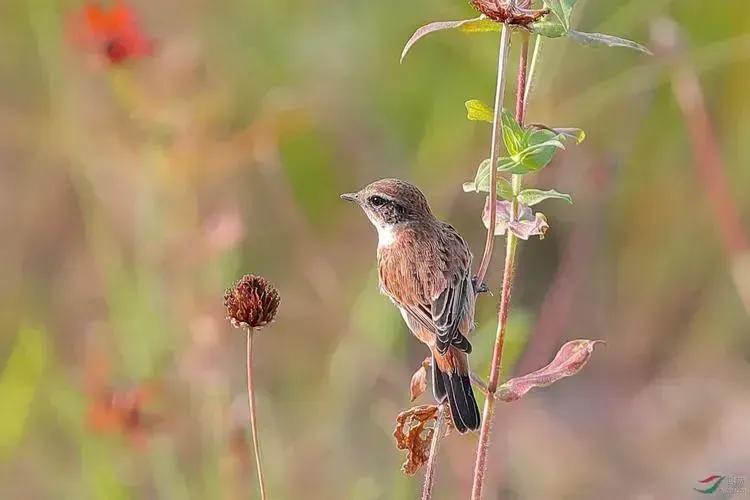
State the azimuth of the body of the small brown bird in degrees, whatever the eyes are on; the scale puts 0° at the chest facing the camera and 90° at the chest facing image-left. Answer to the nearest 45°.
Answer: approximately 135°

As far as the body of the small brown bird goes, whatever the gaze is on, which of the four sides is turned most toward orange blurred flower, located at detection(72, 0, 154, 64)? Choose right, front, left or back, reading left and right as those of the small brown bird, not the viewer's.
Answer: front

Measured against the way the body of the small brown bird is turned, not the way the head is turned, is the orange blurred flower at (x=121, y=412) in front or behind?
in front

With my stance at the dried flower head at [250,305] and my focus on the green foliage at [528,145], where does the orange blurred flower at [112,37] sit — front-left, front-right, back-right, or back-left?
back-left

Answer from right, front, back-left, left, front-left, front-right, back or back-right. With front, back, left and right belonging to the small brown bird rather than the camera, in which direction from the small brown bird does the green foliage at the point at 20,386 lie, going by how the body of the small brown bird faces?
front
